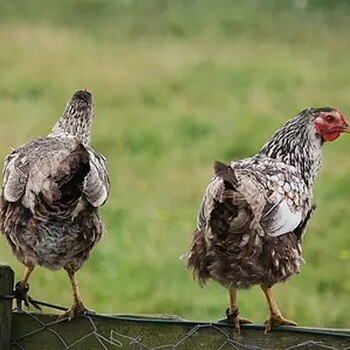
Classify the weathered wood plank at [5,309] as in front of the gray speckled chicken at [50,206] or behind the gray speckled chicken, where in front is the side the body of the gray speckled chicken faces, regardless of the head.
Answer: behind

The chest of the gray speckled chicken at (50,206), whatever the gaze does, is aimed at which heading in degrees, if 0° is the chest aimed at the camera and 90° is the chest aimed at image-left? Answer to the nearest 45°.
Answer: approximately 180°
